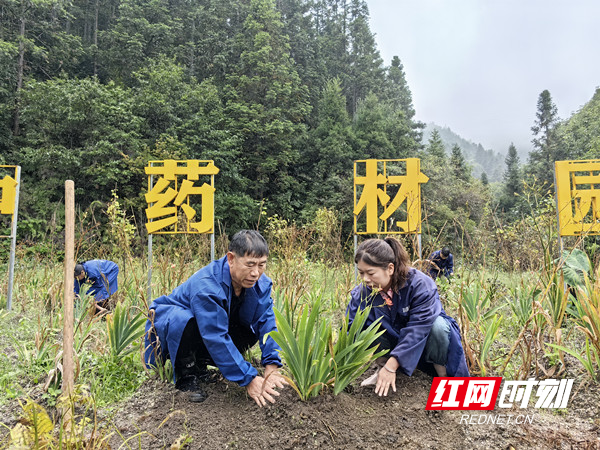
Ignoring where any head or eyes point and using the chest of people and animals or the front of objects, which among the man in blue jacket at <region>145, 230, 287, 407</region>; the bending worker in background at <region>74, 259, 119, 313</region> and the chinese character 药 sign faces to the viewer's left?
the bending worker in background

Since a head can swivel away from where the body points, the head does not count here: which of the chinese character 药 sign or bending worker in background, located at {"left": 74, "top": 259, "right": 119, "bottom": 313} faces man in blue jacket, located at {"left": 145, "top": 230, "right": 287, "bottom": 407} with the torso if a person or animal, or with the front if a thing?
the chinese character 药 sign

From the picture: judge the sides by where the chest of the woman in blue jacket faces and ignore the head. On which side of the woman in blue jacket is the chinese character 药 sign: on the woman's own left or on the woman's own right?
on the woman's own right

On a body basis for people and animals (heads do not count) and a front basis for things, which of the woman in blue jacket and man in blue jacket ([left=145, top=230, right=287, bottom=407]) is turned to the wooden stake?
the woman in blue jacket

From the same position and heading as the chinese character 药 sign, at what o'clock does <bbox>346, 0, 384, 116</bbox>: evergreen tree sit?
The evergreen tree is roughly at 7 o'clock from the chinese character 药 sign.

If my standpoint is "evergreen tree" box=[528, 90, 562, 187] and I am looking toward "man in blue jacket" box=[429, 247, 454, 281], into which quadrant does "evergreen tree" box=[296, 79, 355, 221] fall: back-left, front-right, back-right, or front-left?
front-right

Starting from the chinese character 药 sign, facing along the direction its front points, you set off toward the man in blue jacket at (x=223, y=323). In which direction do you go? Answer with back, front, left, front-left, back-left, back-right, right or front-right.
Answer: front

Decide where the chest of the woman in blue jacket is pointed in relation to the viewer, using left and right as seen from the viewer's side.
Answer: facing the viewer and to the left of the viewer

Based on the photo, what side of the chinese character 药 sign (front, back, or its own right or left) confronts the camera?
front

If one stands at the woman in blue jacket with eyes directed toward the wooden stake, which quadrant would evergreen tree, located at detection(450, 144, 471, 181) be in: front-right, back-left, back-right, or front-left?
back-right

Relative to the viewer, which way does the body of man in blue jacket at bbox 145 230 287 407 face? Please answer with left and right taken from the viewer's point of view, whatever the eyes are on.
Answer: facing the viewer and to the right of the viewer

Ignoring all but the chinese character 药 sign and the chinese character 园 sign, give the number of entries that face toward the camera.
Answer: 2

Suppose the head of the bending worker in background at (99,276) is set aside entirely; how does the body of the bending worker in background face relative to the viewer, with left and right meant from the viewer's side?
facing to the left of the viewer

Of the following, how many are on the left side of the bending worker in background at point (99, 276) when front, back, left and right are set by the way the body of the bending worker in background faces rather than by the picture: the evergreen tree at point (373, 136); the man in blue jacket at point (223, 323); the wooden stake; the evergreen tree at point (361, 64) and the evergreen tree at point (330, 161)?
2
